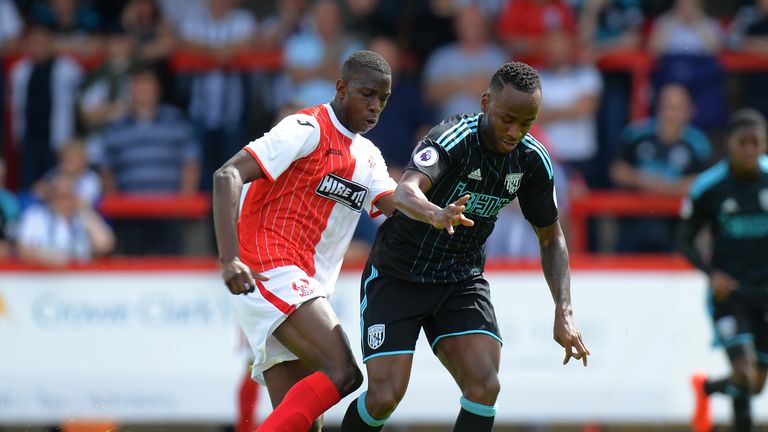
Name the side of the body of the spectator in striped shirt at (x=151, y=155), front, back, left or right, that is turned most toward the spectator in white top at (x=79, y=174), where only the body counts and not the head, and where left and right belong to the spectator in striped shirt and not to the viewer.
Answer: right

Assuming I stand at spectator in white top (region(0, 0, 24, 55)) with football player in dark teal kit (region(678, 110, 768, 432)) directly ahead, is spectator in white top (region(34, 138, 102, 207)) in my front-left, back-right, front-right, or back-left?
front-right

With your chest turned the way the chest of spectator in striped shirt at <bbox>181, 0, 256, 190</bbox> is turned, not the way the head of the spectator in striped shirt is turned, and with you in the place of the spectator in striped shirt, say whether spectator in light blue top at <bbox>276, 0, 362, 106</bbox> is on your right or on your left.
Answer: on your left

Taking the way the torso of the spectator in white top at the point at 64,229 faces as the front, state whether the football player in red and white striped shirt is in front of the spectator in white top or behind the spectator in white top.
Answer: in front

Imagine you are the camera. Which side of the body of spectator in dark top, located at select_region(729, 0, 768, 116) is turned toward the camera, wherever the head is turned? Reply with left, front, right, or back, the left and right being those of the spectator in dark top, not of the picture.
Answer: front

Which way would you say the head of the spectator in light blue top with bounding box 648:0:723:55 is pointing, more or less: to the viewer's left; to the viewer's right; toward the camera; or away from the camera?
toward the camera

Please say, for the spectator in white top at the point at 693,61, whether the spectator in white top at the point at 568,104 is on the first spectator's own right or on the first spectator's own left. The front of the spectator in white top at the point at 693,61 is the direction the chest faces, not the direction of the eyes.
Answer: on the first spectator's own right

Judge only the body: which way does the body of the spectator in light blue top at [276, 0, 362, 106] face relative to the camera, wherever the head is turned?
toward the camera

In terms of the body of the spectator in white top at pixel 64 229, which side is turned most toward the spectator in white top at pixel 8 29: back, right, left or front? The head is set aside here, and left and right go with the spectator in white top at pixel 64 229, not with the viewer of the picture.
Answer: back

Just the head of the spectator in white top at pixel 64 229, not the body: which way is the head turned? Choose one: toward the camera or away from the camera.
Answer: toward the camera

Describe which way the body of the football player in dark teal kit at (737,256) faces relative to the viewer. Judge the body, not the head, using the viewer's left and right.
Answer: facing the viewer

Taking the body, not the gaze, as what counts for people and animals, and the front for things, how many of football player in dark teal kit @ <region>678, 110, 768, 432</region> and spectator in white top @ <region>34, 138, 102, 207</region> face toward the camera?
2

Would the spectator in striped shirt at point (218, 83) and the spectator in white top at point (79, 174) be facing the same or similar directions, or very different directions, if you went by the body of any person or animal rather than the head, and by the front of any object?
same or similar directions

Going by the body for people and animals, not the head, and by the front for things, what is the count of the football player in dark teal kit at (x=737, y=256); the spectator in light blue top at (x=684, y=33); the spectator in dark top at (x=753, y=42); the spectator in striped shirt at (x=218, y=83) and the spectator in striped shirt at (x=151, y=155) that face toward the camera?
5

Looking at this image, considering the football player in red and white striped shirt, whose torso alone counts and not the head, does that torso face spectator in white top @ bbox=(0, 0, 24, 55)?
no

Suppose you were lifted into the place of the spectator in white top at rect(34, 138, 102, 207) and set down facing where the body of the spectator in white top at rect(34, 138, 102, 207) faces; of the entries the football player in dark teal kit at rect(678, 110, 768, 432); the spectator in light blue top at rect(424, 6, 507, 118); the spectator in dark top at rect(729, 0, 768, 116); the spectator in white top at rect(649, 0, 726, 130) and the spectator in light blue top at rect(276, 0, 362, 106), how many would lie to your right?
0

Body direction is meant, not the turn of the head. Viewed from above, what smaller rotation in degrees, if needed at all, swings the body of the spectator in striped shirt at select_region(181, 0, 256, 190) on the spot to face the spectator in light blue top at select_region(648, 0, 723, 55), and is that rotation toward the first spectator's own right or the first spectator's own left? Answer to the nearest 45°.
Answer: approximately 90° to the first spectator's own left

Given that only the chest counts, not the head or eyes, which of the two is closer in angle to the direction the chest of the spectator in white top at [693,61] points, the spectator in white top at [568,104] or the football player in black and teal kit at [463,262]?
the football player in black and teal kit

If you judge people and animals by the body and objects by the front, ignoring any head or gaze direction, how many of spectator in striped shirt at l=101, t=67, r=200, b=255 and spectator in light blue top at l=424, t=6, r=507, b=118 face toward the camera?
2
